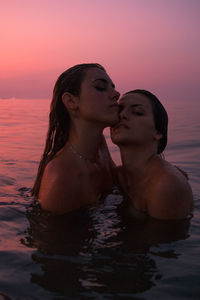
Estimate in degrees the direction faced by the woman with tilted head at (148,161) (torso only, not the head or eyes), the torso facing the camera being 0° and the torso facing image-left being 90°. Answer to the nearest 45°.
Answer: approximately 45°

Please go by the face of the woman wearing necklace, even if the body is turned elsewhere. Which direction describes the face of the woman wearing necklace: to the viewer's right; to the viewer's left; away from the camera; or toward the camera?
to the viewer's right

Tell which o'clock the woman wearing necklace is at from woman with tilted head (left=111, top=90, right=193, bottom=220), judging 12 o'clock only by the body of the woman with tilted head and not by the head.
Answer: The woman wearing necklace is roughly at 2 o'clock from the woman with tilted head.

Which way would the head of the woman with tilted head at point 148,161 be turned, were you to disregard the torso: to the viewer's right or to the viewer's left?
to the viewer's left

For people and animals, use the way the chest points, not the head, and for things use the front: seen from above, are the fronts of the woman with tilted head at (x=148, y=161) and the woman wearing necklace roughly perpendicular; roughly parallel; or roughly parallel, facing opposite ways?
roughly perpendicular

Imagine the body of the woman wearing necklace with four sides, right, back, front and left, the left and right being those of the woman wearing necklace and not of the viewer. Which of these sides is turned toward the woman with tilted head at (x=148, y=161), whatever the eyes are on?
front

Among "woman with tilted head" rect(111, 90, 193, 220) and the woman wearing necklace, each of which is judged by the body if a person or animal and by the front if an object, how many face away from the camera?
0
